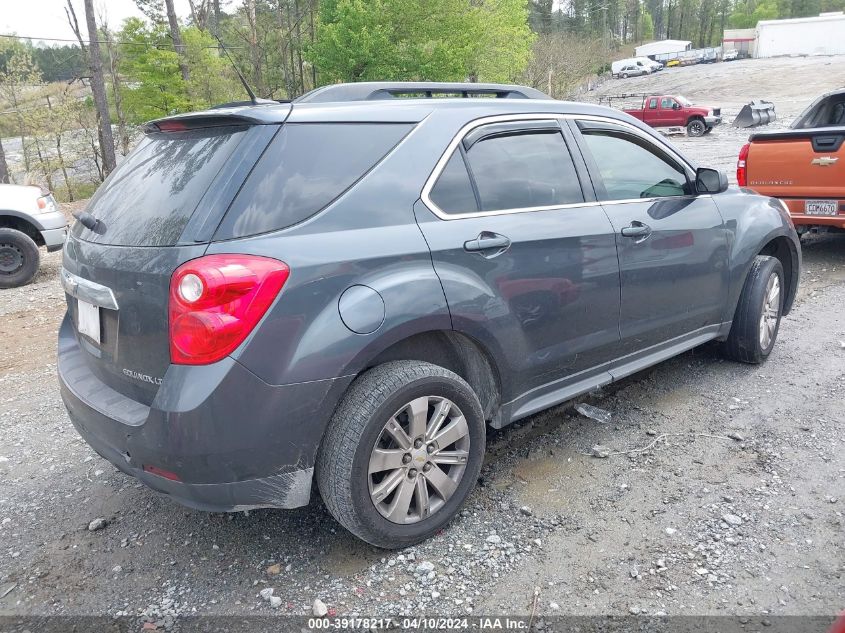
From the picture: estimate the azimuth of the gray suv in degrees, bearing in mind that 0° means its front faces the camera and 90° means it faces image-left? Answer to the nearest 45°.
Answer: approximately 225°

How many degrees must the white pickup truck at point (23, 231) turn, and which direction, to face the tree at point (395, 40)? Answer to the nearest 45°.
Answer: approximately 45° to its left

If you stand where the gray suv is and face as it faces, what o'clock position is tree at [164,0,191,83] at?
The tree is roughly at 10 o'clock from the gray suv.

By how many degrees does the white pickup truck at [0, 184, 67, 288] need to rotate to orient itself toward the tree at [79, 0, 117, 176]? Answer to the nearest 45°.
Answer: approximately 90° to its left

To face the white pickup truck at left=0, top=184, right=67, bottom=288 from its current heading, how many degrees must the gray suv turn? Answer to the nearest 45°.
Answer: approximately 90° to its left

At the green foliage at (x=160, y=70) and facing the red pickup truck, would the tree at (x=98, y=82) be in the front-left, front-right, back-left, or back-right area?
back-right

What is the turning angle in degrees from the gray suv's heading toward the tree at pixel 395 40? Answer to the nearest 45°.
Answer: approximately 45° to its left

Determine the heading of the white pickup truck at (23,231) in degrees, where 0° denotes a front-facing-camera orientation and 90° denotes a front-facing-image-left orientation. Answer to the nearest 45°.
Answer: approximately 270°

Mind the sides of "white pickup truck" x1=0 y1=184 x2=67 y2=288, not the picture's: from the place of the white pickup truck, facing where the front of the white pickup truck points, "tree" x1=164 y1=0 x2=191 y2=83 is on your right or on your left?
on your left
